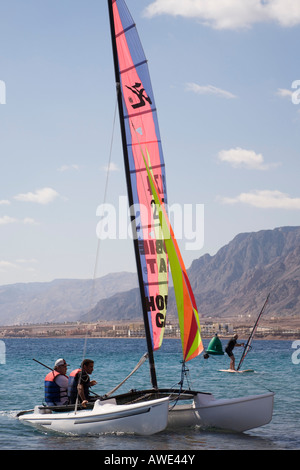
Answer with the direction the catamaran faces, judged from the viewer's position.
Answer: facing the viewer and to the right of the viewer
